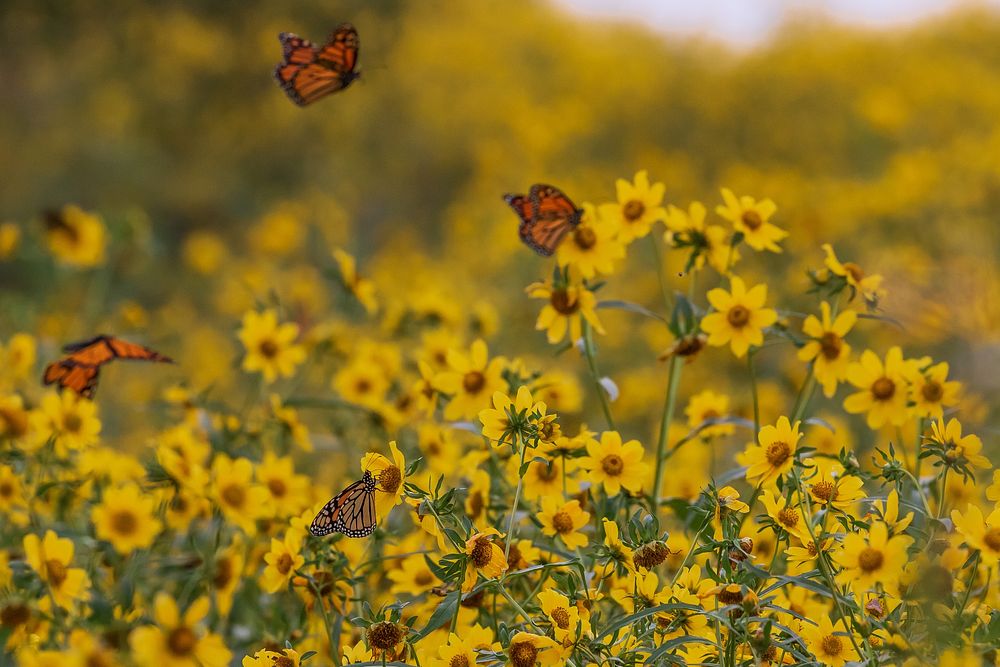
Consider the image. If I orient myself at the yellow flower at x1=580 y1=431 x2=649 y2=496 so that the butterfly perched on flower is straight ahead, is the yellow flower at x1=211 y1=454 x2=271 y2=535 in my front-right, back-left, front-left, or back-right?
front-right

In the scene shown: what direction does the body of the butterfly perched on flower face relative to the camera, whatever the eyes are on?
to the viewer's right

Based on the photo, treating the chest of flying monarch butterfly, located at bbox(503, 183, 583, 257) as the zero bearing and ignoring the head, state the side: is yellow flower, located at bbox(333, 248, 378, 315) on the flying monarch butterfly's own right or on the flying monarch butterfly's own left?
on the flying monarch butterfly's own left
